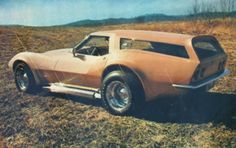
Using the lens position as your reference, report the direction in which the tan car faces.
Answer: facing away from the viewer and to the left of the viewer
